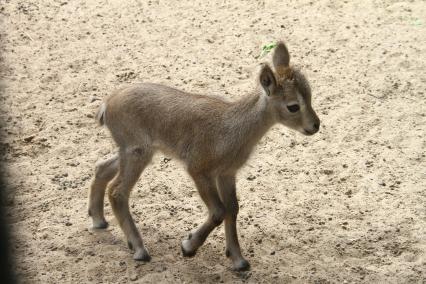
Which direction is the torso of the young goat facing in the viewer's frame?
to the viewer's right
